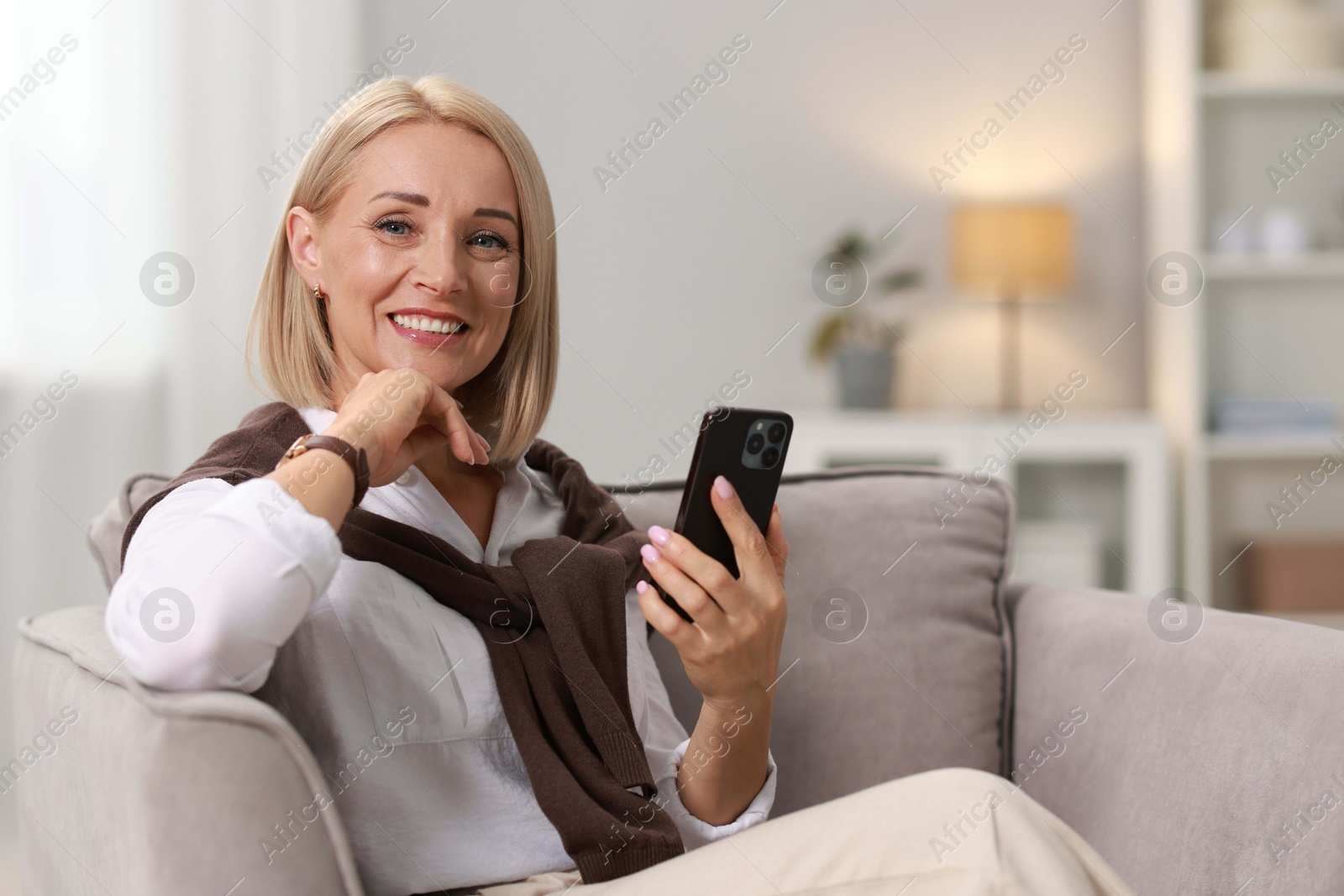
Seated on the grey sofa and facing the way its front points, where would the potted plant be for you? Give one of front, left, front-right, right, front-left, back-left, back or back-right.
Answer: back-left

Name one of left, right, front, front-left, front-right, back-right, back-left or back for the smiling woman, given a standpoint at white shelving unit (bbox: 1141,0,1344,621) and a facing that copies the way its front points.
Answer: front

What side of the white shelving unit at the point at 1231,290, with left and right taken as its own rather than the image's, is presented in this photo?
front

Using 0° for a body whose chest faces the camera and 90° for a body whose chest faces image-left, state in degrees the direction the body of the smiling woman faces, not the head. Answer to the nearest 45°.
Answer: approximately 315°

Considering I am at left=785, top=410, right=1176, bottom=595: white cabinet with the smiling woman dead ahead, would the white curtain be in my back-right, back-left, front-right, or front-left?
front-right

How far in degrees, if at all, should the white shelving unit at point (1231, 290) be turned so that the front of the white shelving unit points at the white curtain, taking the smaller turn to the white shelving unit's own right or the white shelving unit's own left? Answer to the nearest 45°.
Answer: approximately 45° to the white shelving unit's own right

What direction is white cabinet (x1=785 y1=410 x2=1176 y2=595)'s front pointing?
toward the camera

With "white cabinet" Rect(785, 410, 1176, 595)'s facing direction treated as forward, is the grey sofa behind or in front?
in front

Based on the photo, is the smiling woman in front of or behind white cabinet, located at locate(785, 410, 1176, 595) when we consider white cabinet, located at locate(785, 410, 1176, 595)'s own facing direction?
in front

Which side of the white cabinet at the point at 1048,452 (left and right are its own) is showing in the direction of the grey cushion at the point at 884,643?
front

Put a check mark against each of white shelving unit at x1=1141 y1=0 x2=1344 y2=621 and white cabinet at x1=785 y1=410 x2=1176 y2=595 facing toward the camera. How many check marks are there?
2

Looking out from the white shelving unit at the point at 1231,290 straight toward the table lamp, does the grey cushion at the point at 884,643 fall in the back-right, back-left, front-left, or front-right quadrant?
front-left

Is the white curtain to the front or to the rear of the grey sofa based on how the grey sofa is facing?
to the rear

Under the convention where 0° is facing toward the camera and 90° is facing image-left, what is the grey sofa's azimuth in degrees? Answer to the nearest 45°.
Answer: approximately 315°
